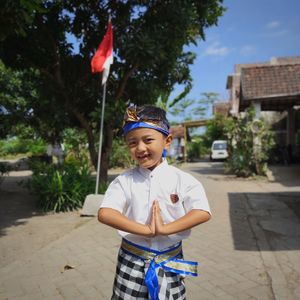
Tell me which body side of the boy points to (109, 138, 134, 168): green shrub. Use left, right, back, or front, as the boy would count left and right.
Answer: back

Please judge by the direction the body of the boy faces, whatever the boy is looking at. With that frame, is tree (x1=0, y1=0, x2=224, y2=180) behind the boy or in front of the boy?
behind

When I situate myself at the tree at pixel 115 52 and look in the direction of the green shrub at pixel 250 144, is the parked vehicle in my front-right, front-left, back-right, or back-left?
front-left

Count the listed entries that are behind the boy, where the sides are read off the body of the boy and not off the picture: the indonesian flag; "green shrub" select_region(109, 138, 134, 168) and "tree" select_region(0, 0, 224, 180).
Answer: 3

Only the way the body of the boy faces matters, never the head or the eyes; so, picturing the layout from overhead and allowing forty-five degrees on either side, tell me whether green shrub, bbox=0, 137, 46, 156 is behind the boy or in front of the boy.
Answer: behind

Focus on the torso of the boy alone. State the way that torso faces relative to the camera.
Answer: toward the camera

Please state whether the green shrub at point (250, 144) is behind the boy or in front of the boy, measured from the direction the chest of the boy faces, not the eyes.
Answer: behind

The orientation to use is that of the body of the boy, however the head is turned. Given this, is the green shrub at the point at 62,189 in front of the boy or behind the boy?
behind

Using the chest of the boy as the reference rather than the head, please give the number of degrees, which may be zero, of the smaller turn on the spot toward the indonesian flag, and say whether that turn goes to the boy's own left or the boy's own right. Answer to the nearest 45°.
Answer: approximately 180°

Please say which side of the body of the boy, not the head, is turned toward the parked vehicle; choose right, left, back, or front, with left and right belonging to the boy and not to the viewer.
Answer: back
